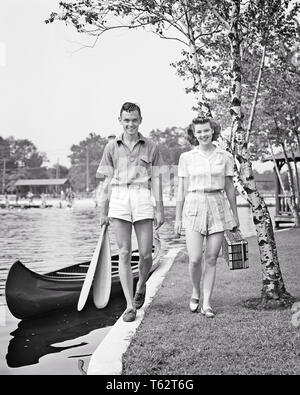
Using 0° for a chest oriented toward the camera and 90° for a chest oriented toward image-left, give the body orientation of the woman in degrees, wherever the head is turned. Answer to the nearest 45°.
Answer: approximately 0°

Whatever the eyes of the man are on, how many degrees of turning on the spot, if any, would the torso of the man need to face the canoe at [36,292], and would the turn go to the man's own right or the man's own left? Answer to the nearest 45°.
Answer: approximately 135° to the man's own right

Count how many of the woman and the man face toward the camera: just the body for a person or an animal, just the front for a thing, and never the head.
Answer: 2

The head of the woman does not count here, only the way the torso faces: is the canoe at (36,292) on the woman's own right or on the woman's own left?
on the woman's own right

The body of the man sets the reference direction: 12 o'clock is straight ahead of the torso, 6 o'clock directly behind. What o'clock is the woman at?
The woman is roughly at 9 o'clock from the man.

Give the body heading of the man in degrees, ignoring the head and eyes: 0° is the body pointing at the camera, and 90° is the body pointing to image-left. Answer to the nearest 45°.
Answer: approximately 0°
